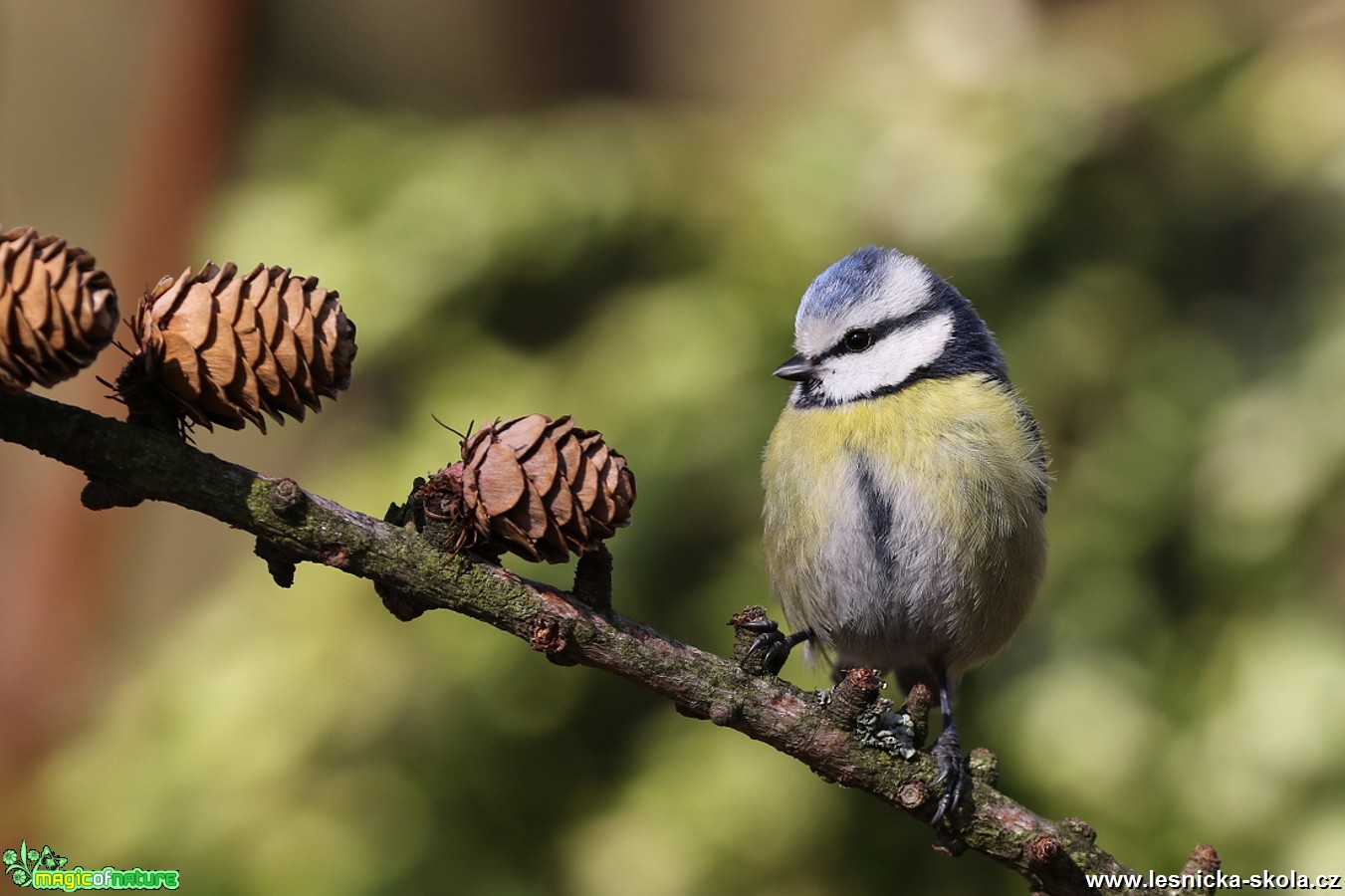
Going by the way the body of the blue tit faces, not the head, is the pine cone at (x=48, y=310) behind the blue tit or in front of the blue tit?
in front

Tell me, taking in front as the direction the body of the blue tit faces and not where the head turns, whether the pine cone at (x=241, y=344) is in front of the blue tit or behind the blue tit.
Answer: in front

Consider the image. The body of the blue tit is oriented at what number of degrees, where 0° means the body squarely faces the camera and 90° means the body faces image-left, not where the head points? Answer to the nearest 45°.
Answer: approximately 45°
